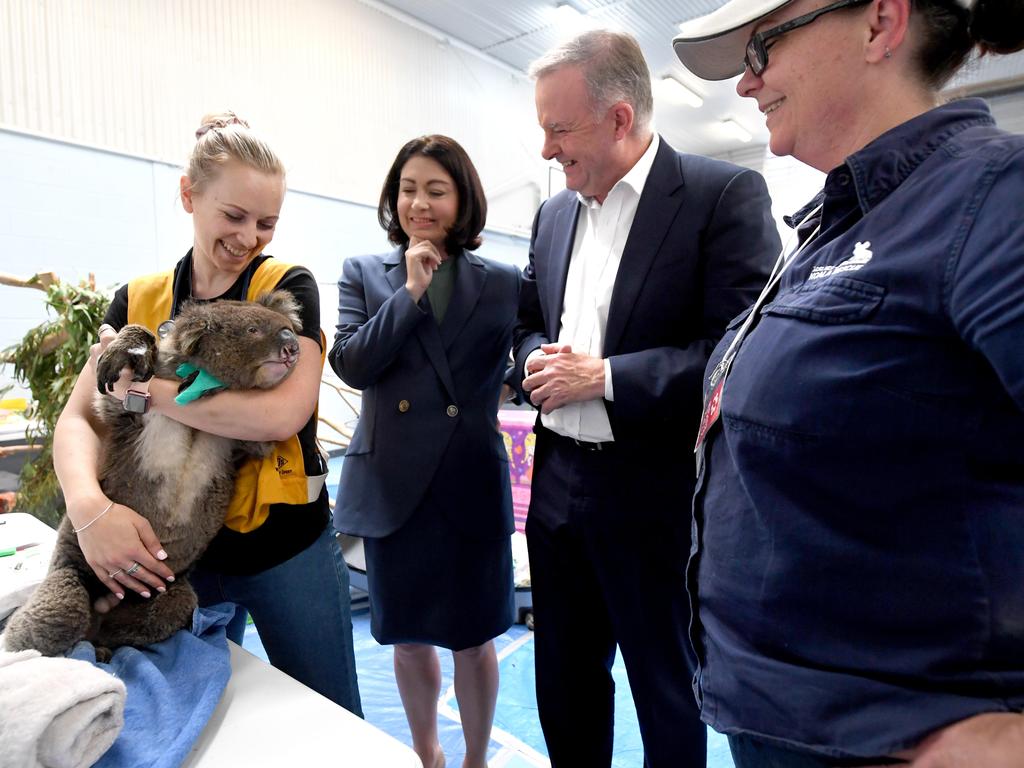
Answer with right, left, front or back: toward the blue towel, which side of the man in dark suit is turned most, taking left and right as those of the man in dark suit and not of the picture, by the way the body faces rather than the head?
front

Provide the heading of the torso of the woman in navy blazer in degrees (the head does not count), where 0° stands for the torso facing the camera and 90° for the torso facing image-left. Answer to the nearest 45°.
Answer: approximately 0°

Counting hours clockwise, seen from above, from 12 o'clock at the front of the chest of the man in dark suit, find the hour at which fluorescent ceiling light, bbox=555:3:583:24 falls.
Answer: The fluorescent ceiling light is roughly at 4 o'clock from the man in dark suit.

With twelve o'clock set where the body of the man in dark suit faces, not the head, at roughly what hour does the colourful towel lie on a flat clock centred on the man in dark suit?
The colourful towel is roughly at 4 o'clock from the man in dark suit.

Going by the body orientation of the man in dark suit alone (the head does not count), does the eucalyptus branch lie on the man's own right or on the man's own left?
on the man's own right

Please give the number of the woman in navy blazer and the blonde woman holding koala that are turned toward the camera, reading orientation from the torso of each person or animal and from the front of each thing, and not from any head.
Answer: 2

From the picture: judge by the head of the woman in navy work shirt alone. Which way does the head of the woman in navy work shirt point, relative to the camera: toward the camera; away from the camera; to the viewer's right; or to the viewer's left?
to the viewer's left

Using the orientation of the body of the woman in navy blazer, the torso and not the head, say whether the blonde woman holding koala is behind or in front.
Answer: in front

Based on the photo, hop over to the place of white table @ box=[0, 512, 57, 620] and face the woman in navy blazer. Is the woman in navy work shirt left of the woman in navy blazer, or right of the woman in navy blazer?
right
